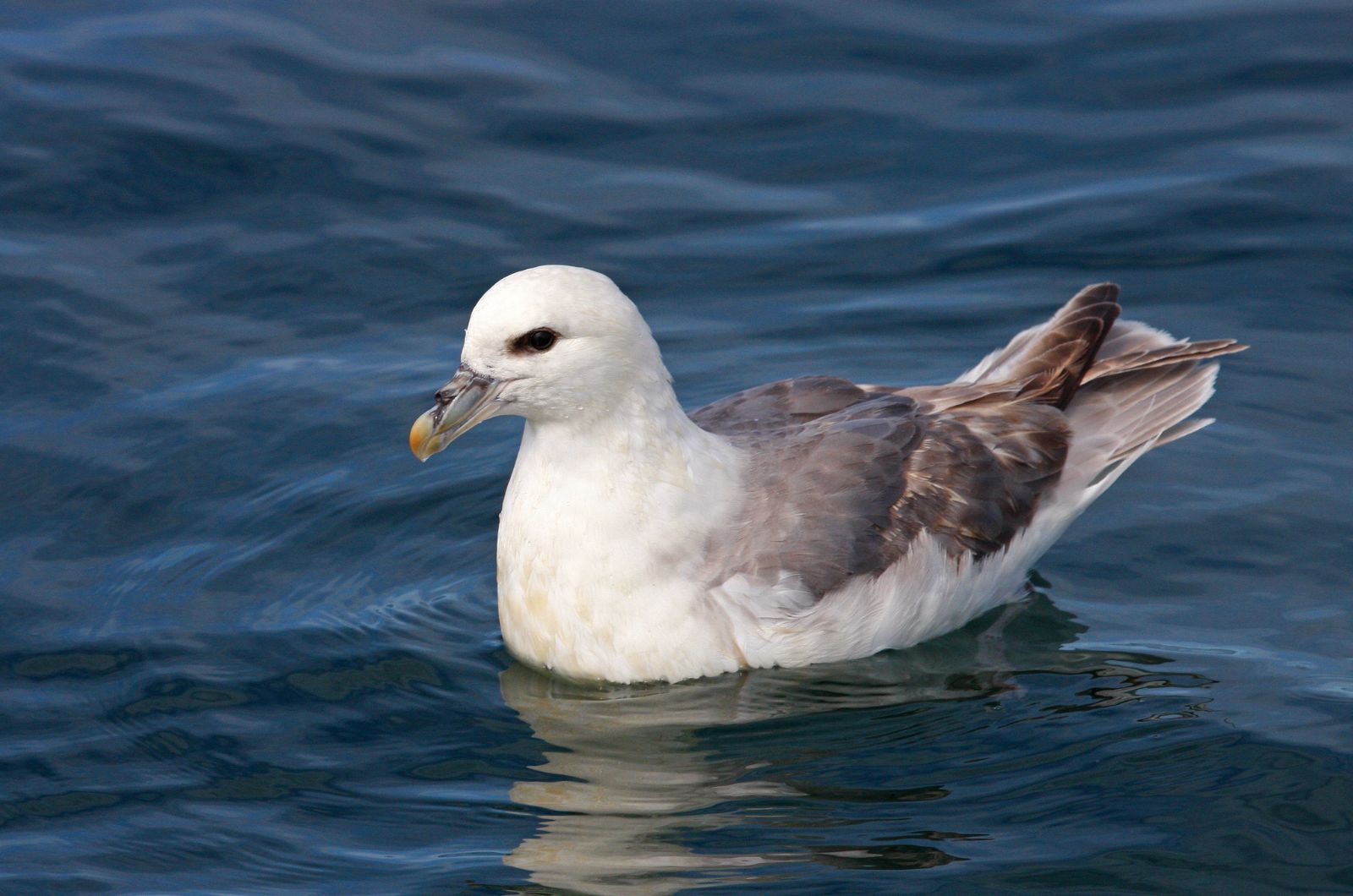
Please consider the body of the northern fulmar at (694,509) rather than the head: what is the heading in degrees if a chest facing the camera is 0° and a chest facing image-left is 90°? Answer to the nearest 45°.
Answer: approximately 45°
